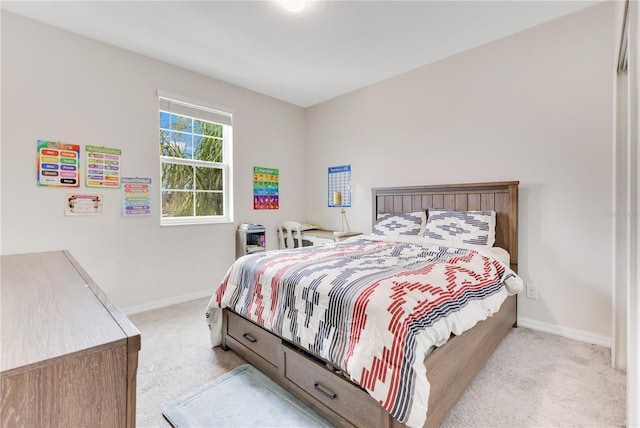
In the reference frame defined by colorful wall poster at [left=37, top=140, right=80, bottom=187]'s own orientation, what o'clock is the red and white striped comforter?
The red and white striped comforter is roughly at 11 o'clock from the colorful wall poster.

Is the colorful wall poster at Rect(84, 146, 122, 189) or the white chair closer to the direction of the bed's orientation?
the colorful wall poster

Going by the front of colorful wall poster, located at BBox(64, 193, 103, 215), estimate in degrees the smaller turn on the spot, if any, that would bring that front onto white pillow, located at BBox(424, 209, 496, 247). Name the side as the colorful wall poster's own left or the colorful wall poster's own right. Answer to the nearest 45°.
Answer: approximately 45° to the colorful wall poster's own left

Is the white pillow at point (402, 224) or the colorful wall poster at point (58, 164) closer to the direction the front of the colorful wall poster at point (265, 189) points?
the white pillow

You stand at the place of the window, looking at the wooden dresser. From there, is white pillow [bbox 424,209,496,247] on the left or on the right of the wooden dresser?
left
